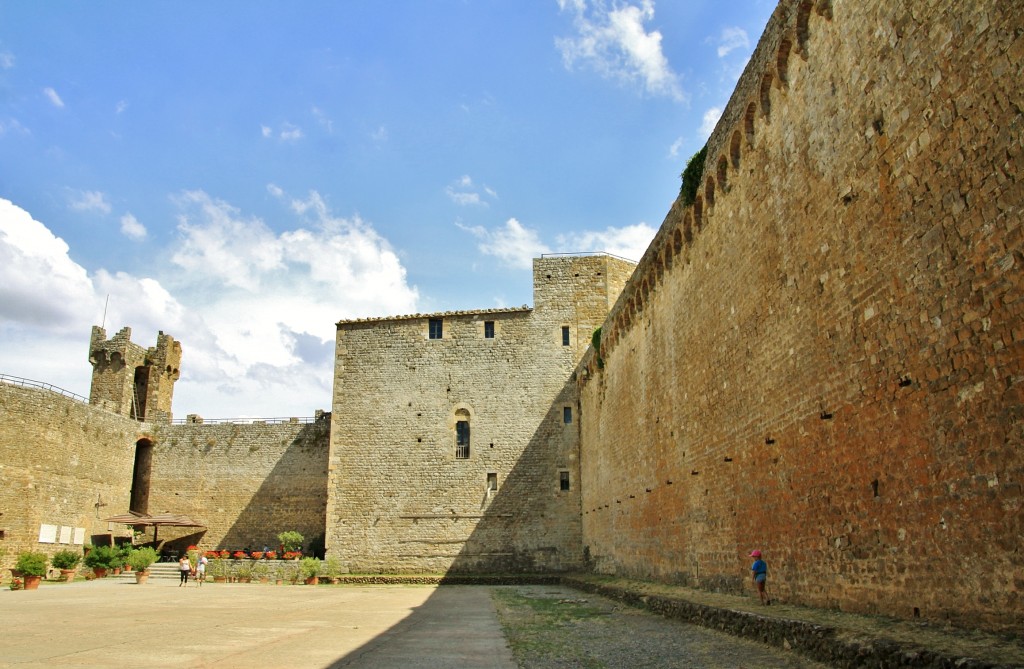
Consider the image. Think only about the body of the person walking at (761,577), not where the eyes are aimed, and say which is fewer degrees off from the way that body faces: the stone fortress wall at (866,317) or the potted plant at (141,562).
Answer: the potted plant

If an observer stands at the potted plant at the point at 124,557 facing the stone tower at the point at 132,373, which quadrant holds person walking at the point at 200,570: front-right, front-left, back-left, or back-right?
back-right

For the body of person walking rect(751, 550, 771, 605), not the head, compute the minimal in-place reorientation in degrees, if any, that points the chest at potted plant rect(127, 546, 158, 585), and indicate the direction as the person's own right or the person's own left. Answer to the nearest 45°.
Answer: approximately 45° to the person's own left

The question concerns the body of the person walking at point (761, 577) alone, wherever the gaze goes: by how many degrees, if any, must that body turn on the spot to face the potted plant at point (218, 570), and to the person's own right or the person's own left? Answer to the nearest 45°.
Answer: approximately 45° to the person's own right

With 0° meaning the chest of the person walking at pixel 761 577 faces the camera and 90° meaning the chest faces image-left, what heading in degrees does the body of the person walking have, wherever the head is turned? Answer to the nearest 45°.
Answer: approximately 90°

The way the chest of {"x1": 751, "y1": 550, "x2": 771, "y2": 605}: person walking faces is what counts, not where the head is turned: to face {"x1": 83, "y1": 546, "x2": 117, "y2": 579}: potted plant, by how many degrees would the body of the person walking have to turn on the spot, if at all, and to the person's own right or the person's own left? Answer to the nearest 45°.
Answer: approximately 45° to the person's own right

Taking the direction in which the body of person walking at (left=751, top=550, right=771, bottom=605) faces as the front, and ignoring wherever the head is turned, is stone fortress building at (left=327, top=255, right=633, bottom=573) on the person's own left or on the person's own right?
on the person's own right
